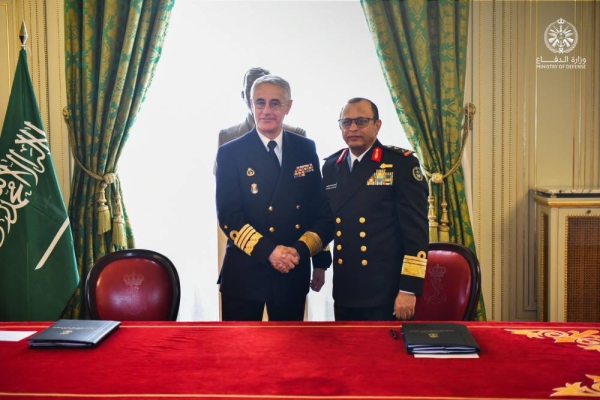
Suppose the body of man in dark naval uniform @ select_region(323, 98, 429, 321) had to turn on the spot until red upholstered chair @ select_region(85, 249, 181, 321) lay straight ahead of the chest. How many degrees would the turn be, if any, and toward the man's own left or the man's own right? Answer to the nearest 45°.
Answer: approximately 45° to the man's own right

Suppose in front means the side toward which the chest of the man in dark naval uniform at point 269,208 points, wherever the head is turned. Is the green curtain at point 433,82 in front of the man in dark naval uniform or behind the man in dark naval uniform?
behind

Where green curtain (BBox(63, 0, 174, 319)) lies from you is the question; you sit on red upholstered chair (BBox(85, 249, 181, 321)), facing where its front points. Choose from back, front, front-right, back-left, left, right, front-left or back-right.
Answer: back

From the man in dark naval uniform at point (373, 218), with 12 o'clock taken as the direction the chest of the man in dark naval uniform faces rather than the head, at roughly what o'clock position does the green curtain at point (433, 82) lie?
The green curtain is roughly at 5 o'clock from the man in dark naval uniform.

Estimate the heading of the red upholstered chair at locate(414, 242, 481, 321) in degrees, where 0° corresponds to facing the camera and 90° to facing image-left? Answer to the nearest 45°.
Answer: approximately 0°

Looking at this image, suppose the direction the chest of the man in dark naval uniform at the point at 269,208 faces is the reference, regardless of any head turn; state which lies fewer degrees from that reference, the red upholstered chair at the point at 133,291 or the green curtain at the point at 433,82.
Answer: the red upholstered chair

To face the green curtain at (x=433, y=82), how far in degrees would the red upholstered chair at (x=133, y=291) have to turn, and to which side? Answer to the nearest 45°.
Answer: approximately 135° to its left
